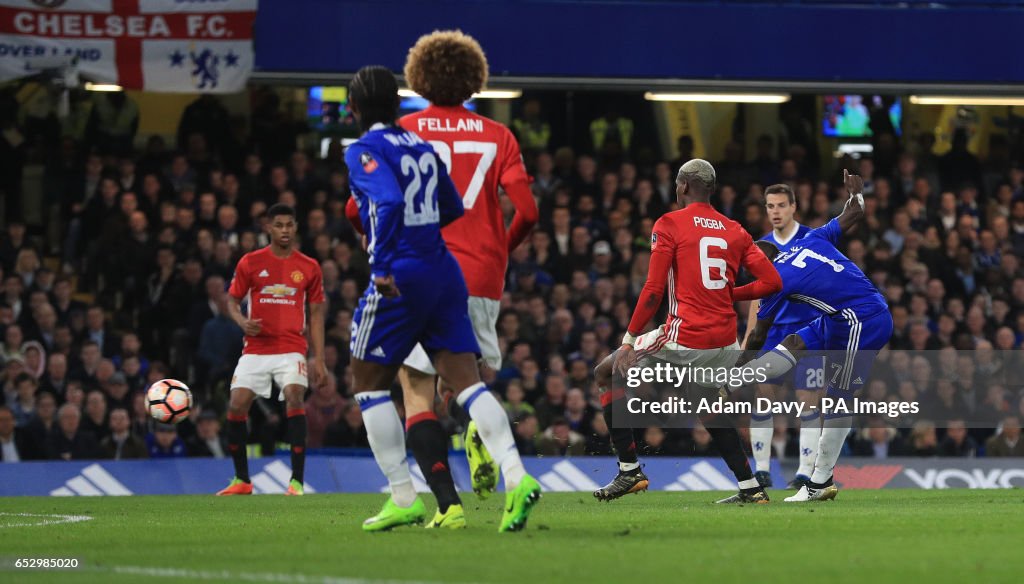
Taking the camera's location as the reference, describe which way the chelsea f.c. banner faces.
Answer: facing the viewer

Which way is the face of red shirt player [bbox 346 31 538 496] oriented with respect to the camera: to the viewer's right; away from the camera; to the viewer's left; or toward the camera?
away from the camera

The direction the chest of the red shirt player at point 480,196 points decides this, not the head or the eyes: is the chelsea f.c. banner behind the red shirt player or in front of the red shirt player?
in front

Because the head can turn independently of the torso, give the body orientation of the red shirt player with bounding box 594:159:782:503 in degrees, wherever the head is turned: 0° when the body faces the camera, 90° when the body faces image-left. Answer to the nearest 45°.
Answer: approximately 135°

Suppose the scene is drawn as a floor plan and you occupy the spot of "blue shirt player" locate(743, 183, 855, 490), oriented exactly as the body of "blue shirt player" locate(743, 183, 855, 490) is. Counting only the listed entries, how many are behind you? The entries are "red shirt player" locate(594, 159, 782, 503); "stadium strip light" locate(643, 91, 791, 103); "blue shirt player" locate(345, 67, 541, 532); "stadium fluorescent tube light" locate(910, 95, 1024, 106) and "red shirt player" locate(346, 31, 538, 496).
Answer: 2

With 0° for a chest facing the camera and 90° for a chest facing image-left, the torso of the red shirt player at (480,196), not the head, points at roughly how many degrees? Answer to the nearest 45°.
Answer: approximately 180°

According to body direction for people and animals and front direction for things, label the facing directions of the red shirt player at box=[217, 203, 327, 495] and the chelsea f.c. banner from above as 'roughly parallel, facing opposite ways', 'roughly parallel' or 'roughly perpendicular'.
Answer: roughly parallel

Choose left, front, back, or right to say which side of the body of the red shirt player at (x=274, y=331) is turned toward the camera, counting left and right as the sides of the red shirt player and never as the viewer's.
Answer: front

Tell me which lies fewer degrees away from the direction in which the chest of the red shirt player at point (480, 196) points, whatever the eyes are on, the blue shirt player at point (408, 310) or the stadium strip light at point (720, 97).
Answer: the stadium strip light

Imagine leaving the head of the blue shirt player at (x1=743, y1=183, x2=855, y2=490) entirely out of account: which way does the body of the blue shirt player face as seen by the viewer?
toward the camera

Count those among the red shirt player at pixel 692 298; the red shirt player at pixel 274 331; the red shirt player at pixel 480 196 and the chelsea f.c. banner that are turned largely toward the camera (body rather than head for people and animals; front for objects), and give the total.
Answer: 2

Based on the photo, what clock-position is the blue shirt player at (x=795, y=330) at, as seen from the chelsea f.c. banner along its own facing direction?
The blue shirt player is roughly at 11 o'clock from the chelsea f.c. banner.
